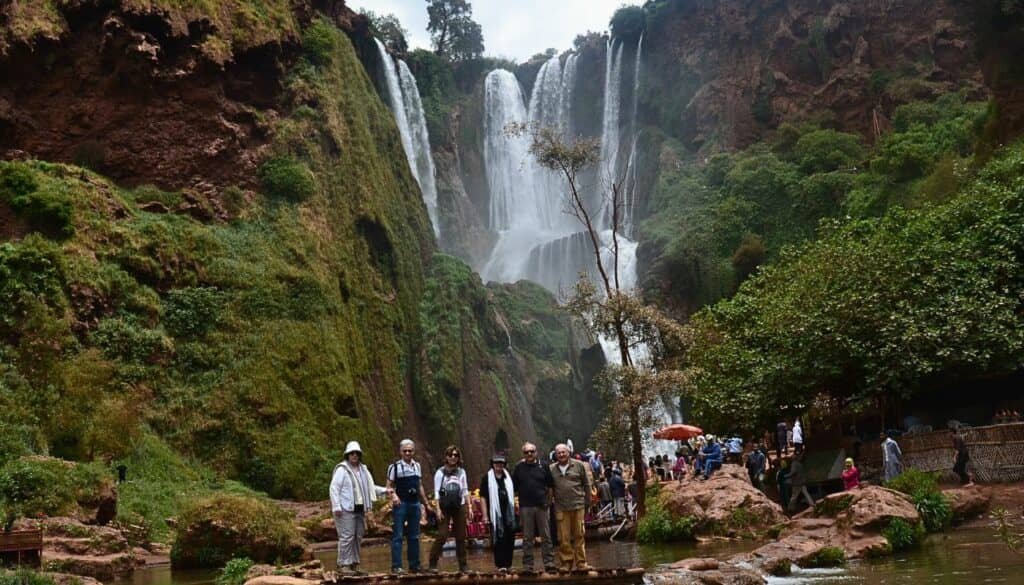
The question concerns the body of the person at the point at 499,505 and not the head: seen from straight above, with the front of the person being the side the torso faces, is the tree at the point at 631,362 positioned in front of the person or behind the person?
behind

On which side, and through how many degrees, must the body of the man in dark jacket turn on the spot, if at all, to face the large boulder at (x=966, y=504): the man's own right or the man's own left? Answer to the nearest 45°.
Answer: approximately 135° to the man's own left

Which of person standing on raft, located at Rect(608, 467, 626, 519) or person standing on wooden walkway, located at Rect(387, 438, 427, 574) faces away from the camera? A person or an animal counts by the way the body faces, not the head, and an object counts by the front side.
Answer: person standing on raft, located at Rect(608, 467, 626, 519)

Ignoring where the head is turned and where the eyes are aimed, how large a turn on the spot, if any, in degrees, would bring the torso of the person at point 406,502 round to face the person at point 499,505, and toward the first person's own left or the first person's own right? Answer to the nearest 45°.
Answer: approximately 90° to the first person's own left

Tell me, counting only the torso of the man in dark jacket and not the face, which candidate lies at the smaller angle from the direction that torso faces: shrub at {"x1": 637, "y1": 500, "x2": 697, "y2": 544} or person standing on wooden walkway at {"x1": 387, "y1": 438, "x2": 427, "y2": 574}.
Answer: the person standing on wooden walkway

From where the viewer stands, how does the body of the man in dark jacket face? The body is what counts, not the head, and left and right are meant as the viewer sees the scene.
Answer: facing the viewer

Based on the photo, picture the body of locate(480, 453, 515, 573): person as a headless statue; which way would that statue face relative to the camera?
toward the camera

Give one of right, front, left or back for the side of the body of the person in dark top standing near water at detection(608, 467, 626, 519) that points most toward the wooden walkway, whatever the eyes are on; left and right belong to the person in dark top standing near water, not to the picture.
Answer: back

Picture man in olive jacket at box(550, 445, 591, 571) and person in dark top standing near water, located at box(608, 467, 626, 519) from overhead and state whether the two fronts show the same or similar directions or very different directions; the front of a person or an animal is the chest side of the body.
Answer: very different directions

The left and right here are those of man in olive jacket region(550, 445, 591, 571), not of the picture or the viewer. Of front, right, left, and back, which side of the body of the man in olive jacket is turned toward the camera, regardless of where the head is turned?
front
